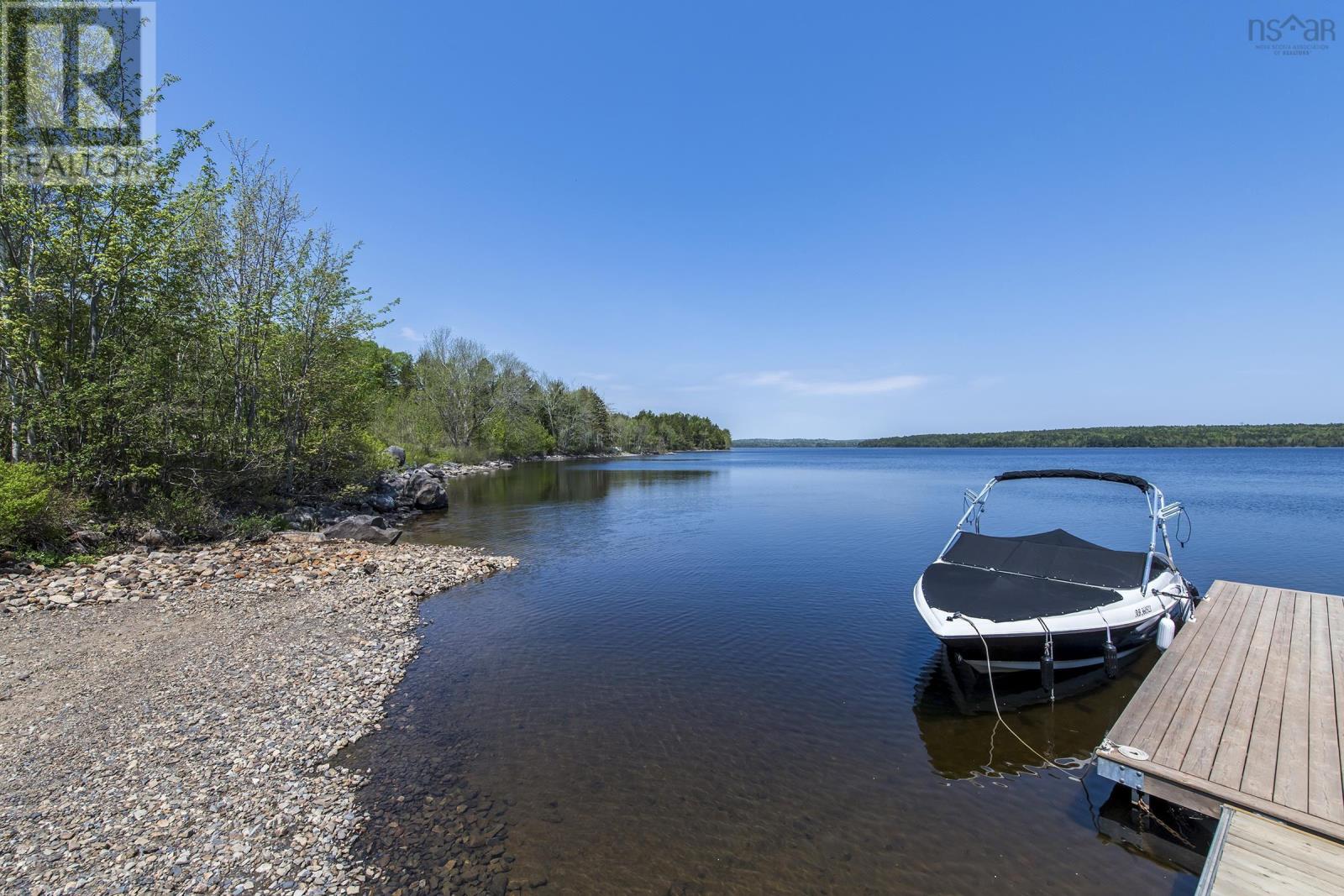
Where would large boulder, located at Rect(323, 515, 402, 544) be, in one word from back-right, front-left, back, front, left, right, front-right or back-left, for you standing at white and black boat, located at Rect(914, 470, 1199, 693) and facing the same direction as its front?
front-right

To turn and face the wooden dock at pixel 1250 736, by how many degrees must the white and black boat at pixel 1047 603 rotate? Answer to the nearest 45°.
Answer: approximately 90° to its left

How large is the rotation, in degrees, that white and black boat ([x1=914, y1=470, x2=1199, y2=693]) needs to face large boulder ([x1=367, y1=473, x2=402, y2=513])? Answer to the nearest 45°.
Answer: approximately 45° to its right

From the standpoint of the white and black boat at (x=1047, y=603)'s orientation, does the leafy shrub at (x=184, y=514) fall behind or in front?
in front

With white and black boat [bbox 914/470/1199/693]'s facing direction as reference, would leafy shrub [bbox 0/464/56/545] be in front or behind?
in front

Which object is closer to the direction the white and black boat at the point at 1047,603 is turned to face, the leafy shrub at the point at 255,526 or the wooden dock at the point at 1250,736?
the leafy shrub

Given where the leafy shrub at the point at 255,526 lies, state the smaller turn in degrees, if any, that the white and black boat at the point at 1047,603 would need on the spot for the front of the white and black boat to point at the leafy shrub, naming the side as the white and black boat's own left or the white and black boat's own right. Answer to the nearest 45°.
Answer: approximately 45° to the white and black boat's own right

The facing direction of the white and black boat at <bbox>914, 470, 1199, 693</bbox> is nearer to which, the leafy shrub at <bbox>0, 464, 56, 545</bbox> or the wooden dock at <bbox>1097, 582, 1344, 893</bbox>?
the leafy shrub
